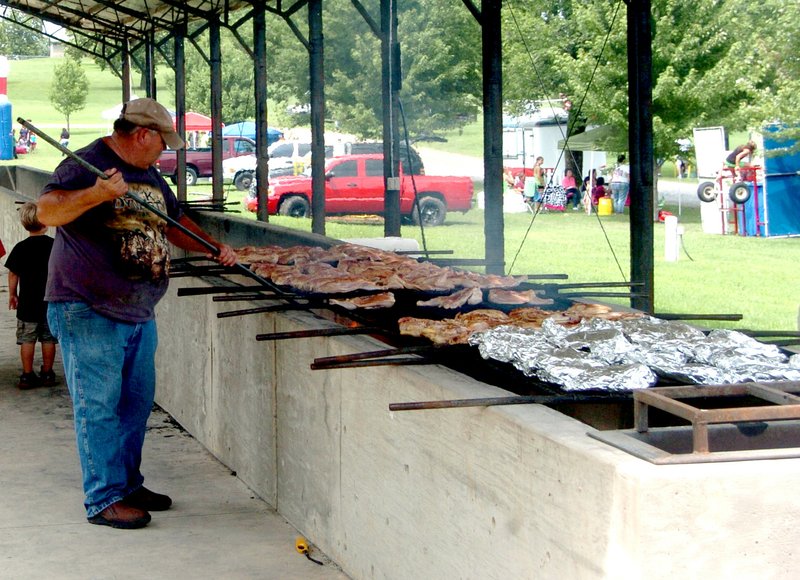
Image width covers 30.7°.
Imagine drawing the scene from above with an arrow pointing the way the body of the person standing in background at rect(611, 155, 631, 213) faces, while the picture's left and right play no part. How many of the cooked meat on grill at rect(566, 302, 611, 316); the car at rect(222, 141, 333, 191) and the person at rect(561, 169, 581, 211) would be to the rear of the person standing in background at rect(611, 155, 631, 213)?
1

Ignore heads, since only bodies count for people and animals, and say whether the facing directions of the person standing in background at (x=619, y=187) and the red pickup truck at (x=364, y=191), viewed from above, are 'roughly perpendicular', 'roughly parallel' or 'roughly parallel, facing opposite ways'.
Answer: roughly perpendicular

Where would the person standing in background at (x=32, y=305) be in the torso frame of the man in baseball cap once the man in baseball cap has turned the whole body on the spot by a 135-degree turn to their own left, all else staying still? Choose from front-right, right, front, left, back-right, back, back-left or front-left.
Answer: front

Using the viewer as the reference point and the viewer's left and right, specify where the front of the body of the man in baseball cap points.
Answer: facing the viewer and to the right of the viewer

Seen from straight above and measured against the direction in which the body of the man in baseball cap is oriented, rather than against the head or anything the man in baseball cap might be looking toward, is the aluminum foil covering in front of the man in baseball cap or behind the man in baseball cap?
in front

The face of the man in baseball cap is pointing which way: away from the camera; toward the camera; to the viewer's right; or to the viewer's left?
to the viewer's right

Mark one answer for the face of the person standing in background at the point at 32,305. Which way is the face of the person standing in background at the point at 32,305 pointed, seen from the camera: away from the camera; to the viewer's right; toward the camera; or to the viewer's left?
away from the camera
